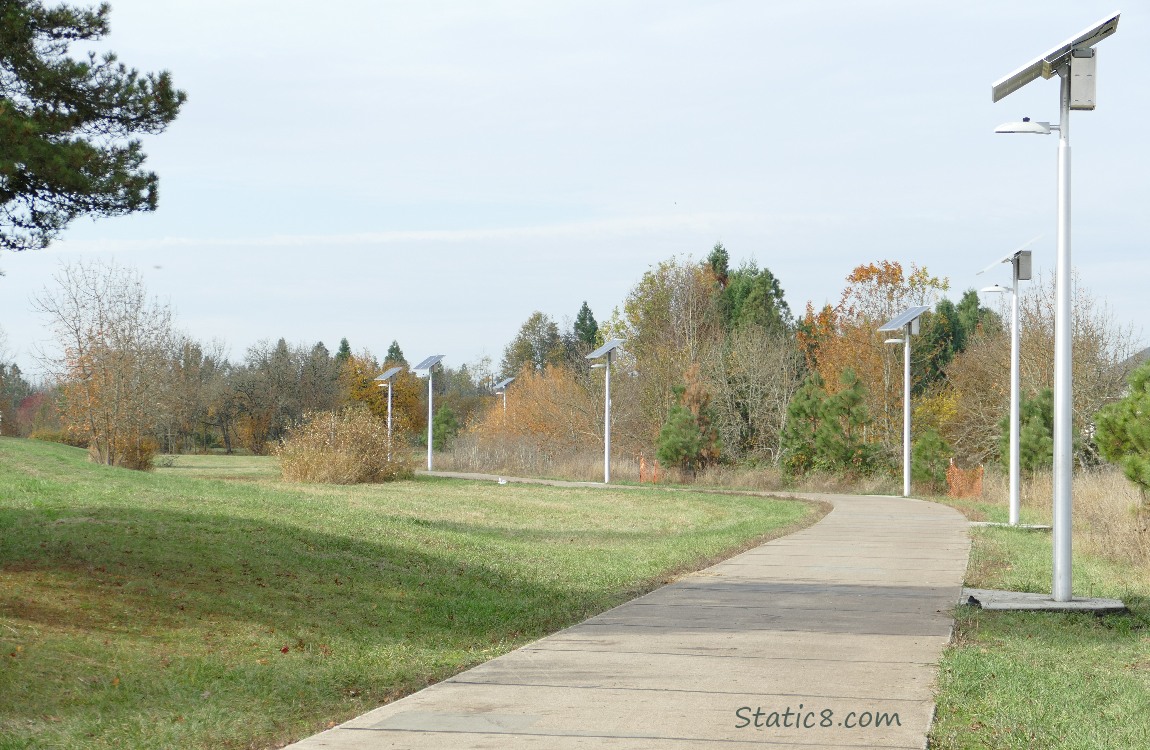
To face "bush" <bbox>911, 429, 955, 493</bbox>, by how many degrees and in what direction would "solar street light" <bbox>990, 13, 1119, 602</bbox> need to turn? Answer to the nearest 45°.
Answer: approximately 90° to its right

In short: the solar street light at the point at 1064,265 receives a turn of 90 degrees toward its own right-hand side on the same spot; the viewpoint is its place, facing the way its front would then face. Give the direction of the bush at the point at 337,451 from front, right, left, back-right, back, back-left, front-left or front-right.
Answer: front-left

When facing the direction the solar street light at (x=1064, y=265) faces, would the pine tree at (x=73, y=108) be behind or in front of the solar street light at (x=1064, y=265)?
in front

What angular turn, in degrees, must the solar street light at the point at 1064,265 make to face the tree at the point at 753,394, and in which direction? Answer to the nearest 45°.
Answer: approximately 90° to its right

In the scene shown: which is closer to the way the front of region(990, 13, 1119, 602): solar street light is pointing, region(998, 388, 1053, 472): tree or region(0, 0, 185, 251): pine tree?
the pine tree

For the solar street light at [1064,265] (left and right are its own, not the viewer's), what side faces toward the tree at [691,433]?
right

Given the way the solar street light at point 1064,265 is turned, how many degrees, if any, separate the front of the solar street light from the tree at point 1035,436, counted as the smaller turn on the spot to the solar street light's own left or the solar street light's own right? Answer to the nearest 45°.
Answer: approximately 90° to the solar street light's own right

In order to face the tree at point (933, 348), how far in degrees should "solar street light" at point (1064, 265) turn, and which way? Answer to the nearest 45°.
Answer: approximately 90° to its right

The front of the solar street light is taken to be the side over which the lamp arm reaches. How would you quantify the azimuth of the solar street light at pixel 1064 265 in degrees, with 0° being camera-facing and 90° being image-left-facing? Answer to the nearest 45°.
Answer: approximately 90°

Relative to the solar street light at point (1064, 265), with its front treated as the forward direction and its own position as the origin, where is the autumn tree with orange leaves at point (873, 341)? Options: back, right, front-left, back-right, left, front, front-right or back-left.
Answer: right

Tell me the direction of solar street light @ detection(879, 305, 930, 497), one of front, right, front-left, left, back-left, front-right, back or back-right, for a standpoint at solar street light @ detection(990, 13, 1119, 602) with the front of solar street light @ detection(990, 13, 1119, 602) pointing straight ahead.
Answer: right
